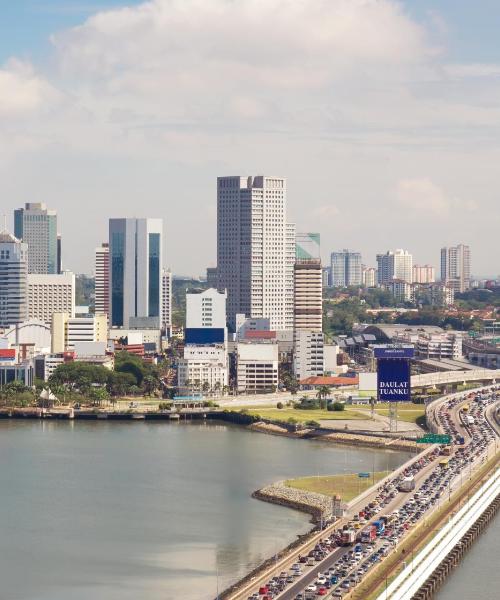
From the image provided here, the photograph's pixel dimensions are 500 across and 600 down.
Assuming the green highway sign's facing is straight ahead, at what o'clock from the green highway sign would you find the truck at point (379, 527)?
The truck is roughly at 12 o'clock from the green highway sign.

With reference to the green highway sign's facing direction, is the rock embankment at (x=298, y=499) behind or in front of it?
in front

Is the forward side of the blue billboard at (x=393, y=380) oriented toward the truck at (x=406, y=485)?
yes

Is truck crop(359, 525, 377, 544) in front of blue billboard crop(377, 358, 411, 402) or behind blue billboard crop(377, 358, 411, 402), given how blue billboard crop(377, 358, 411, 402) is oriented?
in front

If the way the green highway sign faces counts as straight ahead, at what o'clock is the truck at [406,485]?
The truck is roughly at 12 o'clock from the green highway sign.

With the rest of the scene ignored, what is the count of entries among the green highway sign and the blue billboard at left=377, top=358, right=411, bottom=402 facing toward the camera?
2

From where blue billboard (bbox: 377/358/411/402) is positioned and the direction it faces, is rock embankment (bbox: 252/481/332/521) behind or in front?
in front

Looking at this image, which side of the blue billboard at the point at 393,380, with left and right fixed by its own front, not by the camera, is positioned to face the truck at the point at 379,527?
front

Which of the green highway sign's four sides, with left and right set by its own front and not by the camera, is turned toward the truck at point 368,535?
front
